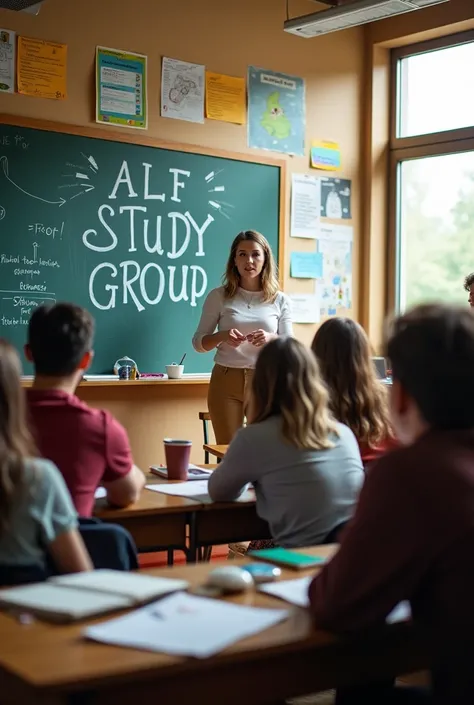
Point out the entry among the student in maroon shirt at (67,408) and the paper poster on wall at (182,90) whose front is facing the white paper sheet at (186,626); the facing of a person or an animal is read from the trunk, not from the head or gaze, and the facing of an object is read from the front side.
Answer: the paper poster on wall

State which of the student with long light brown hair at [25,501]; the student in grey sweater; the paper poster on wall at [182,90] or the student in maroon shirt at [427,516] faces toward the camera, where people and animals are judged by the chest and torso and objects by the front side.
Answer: the paper poster on wall

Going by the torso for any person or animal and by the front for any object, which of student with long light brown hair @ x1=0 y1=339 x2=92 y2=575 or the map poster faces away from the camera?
the student with long light brown hair

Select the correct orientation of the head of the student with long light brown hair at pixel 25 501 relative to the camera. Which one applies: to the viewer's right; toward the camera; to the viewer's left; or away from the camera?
away from the camera

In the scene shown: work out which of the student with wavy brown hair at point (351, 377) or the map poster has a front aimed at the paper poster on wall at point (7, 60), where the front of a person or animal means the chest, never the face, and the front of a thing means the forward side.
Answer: the student with wavy brown hair

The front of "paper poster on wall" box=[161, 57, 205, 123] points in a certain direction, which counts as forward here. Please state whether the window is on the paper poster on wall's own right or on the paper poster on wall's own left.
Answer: on the paper poster on wall's own left

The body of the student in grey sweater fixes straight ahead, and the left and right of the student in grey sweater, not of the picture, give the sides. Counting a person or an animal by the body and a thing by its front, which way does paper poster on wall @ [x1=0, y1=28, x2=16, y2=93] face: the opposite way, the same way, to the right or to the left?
the opposite way

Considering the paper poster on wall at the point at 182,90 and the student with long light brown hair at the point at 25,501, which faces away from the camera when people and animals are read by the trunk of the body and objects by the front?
the student with long light brown hair

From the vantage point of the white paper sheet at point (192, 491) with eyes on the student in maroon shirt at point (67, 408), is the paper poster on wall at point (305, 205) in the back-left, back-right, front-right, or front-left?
back-right

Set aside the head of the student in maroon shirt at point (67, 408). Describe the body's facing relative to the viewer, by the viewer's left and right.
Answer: facing away from the viewer and to the right of the viewer

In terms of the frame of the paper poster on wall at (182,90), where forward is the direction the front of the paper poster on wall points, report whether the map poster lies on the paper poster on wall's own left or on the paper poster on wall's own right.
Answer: on the paper poster on wall's own left
